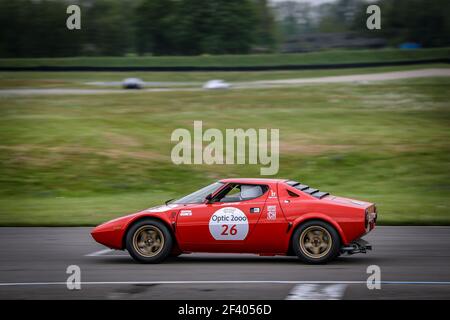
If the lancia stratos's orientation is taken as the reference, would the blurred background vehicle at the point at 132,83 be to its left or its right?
on its right

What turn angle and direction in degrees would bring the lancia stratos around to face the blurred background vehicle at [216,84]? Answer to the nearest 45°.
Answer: approximately 90° to its right

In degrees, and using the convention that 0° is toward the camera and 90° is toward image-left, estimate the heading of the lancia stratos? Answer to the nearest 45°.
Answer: approximately 90°
